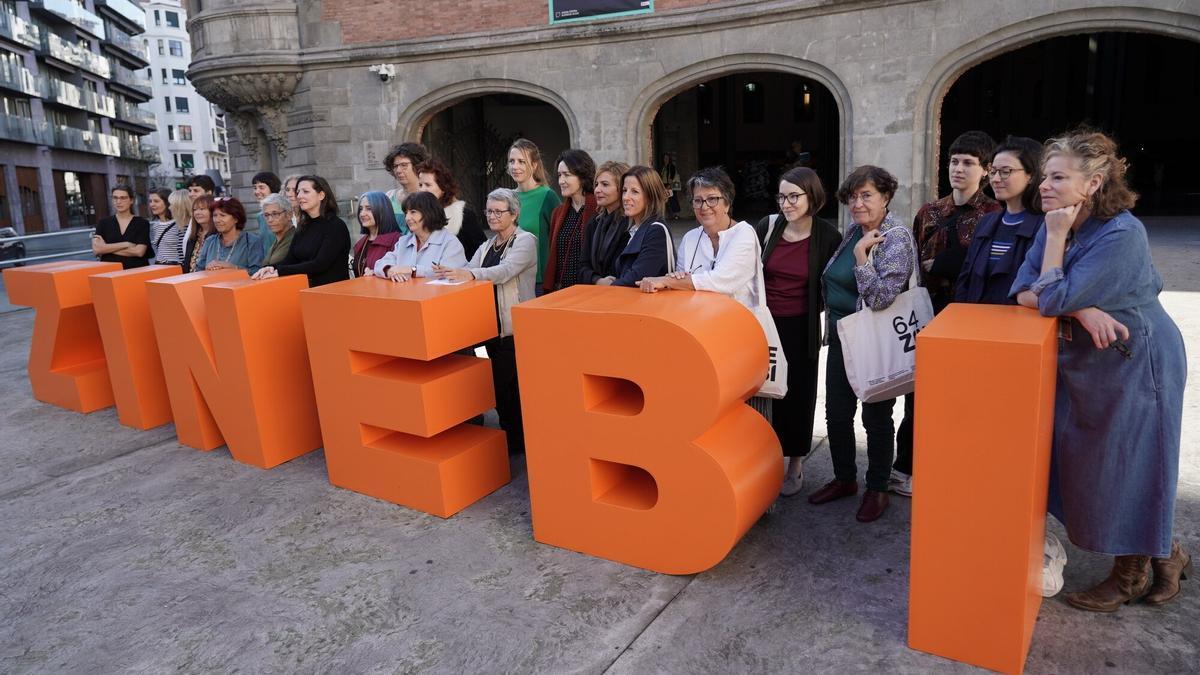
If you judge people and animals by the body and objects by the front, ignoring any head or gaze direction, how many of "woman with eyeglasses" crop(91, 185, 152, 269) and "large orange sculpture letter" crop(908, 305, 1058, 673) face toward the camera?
2

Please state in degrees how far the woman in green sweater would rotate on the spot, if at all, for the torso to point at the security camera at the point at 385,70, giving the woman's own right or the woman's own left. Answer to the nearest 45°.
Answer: approximately 135° to the woman's own right

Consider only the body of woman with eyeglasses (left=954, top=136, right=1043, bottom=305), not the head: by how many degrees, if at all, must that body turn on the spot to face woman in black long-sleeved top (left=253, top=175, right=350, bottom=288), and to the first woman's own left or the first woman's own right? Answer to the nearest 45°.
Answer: approximately 45° to the first woman's own right

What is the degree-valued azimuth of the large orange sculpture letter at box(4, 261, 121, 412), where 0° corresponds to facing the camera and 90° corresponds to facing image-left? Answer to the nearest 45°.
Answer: approximately 45°

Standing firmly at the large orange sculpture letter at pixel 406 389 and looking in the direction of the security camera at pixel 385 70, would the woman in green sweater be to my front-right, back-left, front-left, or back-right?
front-right

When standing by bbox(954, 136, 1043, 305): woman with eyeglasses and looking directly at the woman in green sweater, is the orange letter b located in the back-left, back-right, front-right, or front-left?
front-left

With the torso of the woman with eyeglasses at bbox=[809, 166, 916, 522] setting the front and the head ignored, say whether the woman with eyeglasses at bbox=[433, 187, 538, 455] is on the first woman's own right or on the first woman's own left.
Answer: on the first woman's own right

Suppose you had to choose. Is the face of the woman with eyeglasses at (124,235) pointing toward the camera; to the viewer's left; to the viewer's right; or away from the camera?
toward the camera

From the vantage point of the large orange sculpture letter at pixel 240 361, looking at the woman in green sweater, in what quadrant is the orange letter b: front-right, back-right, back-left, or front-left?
front-right

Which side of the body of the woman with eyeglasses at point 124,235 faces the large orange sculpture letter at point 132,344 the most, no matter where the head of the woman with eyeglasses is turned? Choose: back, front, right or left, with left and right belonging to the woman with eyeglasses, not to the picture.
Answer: front

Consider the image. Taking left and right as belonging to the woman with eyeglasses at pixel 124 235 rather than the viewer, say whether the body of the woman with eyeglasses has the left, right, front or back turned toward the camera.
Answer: front

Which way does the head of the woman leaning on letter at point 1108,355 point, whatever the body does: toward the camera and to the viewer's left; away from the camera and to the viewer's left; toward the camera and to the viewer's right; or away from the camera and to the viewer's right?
toward the camera and to the viewer's left

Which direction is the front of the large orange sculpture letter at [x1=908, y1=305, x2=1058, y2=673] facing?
toward the camera

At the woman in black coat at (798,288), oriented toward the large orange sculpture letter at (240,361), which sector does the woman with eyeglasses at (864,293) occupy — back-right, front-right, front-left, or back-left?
back-left

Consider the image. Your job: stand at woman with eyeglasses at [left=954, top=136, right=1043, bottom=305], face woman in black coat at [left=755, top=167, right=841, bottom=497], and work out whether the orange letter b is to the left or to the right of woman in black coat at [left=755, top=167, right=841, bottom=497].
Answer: left

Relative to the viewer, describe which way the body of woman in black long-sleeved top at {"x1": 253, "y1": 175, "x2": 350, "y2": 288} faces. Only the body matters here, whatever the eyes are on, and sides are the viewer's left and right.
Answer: facing the viewer and to the left of the viewer
